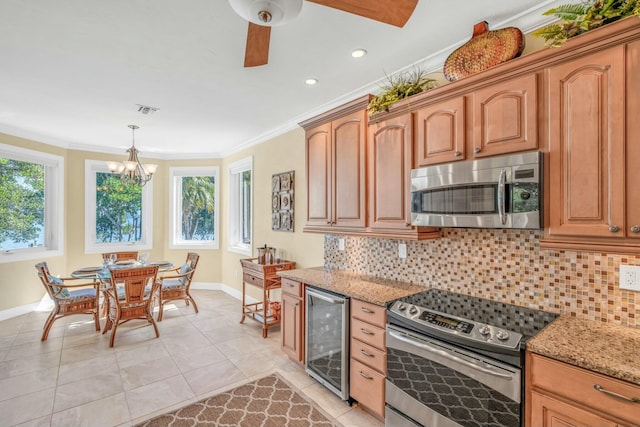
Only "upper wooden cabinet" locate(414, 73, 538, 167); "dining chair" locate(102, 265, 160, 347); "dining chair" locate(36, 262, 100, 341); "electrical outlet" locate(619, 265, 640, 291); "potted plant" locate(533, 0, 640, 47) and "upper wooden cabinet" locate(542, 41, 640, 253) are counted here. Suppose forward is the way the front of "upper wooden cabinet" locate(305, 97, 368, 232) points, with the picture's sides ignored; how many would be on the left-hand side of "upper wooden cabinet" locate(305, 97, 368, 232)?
4

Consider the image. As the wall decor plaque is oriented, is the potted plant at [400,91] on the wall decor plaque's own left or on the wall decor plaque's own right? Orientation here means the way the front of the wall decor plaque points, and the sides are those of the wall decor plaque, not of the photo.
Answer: on the wall decor plaque's own left

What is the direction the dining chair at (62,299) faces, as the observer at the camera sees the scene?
facing to the right of the viewer

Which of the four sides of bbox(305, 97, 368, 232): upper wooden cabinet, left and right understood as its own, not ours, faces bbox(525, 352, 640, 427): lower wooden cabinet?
left

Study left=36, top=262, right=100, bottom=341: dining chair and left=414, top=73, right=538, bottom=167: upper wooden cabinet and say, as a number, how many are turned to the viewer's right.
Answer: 1
